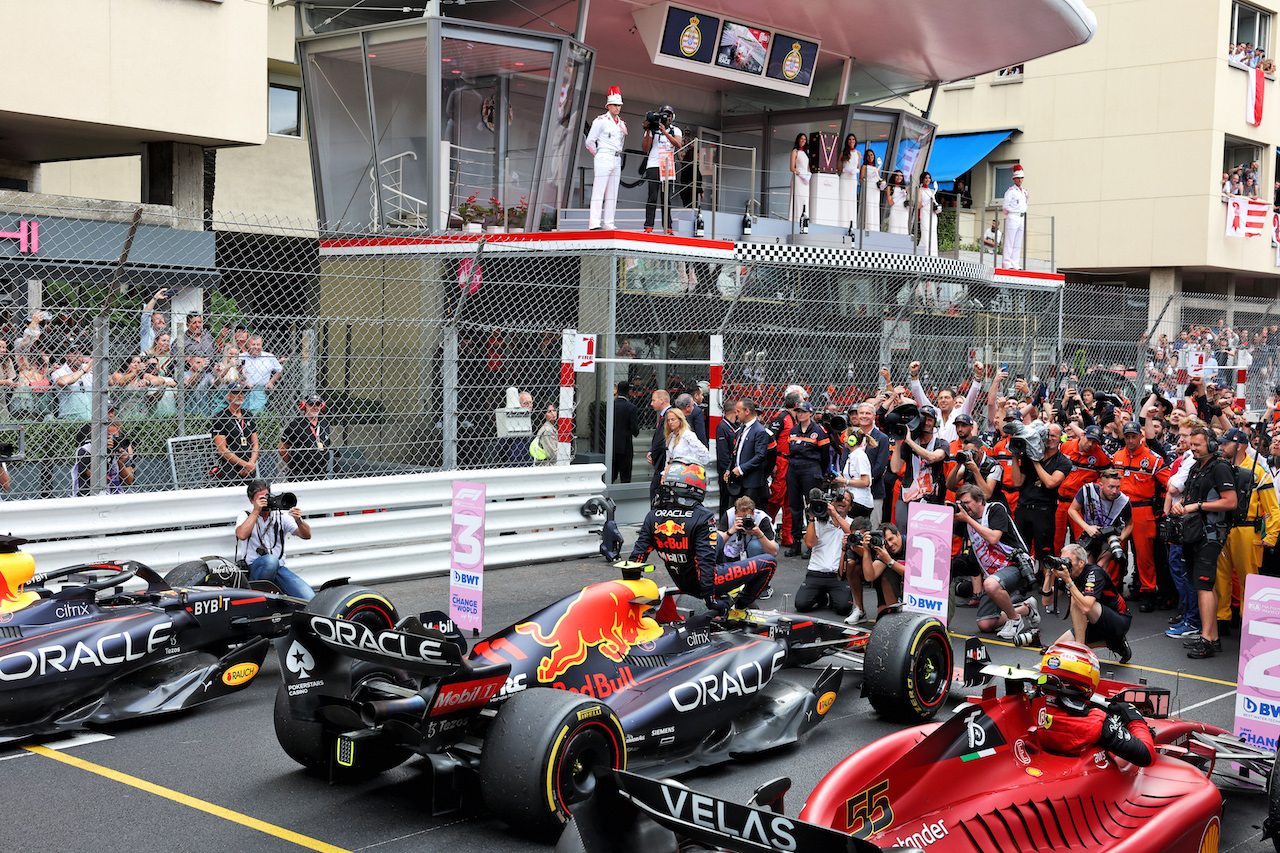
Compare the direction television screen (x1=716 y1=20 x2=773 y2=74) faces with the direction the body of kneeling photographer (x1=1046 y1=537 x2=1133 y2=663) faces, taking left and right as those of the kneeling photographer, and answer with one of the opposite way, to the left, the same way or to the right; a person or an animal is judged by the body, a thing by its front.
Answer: to the left

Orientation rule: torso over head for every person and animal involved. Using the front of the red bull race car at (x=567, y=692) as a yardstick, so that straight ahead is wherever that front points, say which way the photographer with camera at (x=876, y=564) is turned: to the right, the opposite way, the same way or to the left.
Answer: the opposite way

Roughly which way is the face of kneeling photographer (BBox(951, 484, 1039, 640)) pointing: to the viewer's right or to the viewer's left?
to the viewer's left

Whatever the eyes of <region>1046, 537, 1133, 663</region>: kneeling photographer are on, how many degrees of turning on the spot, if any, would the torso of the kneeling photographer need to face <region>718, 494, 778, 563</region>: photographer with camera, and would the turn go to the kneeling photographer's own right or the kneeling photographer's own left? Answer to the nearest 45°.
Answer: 0° — they already face them

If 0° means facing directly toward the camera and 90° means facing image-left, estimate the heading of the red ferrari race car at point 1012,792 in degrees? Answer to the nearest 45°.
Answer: approximately 225°

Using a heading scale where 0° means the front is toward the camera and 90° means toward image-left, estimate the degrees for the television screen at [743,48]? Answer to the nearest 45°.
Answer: approximately 0°

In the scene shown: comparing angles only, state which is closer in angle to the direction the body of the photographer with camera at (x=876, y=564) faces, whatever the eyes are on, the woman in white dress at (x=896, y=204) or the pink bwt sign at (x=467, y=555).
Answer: the pink bwt sign

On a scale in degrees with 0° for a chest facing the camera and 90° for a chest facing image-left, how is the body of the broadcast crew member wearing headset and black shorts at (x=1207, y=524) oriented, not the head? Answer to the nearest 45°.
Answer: approximately 90°
